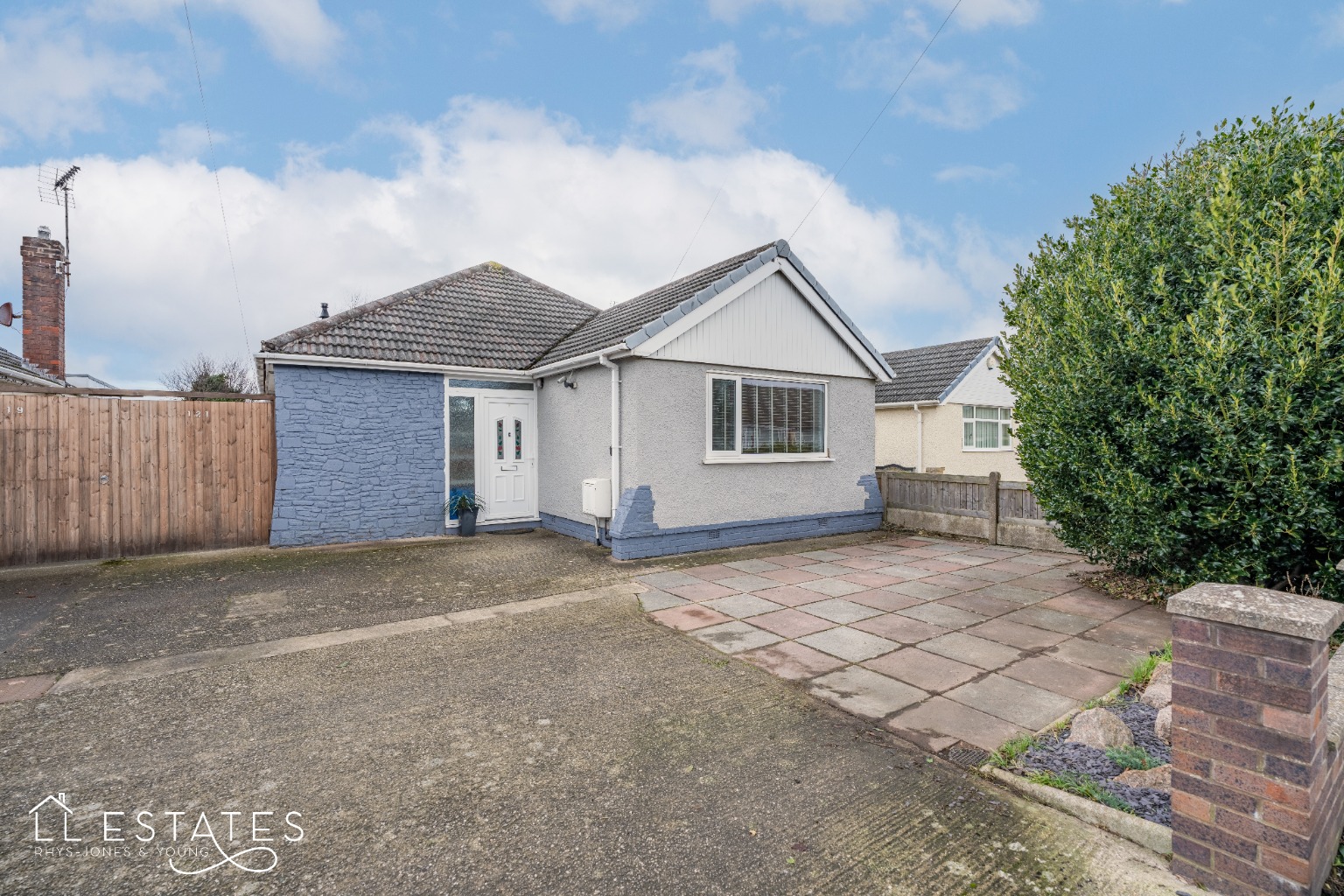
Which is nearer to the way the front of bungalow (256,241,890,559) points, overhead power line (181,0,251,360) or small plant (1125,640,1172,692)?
the small plant

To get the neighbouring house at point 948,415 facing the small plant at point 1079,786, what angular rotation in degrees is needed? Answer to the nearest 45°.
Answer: approximately 45° to its right

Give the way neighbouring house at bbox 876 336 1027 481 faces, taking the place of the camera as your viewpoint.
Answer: facing the viewer and to the right of the viewer

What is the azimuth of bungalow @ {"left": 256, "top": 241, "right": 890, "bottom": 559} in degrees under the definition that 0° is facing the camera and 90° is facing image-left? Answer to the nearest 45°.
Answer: approximately 315°

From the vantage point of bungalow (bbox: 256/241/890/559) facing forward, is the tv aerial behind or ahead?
behind

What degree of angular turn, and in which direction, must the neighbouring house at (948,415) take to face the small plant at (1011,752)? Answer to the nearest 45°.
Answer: approximately 45° to its right

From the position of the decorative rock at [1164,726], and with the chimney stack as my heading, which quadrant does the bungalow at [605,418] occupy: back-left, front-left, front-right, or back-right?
front-right

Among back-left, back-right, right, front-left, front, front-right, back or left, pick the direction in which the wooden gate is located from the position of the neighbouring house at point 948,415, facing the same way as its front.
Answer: right

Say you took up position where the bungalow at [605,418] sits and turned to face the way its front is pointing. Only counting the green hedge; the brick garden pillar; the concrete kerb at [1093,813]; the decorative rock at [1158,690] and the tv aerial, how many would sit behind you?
1

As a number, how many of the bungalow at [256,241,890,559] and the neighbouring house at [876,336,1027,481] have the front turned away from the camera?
0

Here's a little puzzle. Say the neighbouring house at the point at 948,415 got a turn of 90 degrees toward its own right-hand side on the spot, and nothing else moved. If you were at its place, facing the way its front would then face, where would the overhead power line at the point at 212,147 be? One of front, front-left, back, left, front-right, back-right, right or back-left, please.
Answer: front

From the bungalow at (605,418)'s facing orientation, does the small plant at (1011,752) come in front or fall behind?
in front
